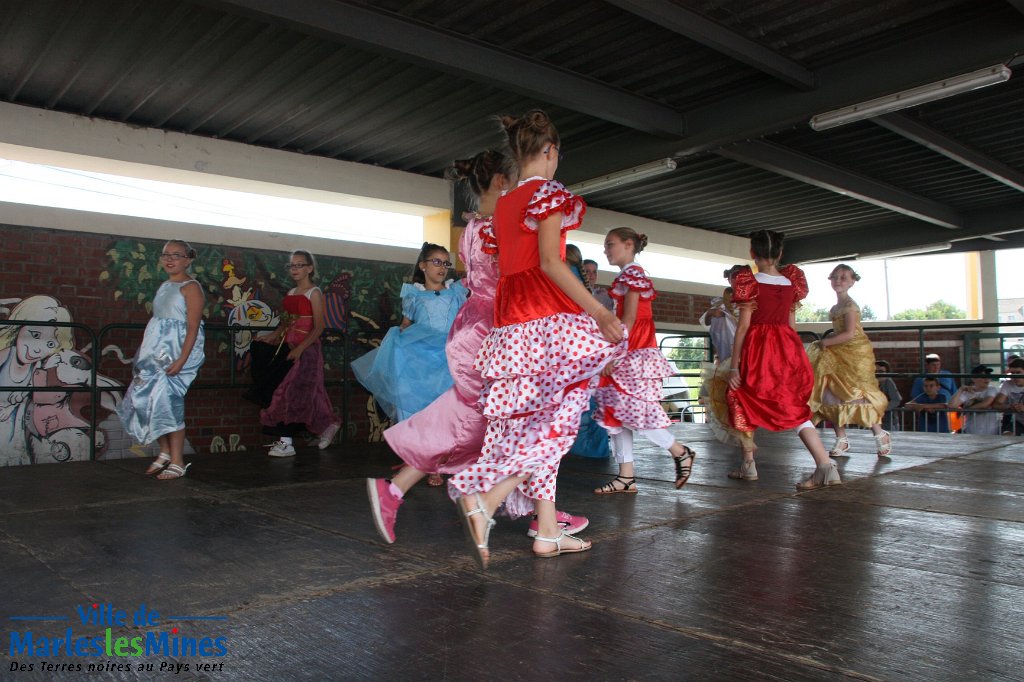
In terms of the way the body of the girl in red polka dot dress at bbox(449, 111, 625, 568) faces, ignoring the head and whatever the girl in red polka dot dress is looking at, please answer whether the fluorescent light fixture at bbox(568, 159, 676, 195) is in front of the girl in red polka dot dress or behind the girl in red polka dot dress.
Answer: in front

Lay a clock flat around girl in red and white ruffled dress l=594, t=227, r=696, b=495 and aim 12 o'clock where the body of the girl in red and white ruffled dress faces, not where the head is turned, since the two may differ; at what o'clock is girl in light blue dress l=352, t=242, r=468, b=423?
The girl in light blue dress is roughly at 1 o'clock from the girl in red and white ruffled dress.

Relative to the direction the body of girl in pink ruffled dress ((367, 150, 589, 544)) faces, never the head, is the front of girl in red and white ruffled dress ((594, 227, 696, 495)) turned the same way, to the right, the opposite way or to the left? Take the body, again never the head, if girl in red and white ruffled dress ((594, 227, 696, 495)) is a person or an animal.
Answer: the opposite way

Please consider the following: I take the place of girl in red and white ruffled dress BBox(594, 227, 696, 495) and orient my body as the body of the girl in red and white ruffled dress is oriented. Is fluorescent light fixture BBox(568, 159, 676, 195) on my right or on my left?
on my right

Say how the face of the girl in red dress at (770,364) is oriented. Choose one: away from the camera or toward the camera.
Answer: away from the camera

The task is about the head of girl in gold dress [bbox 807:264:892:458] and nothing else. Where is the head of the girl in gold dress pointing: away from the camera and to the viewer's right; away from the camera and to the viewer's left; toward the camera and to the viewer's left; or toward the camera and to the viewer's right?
toward the camera and to the viewer's left

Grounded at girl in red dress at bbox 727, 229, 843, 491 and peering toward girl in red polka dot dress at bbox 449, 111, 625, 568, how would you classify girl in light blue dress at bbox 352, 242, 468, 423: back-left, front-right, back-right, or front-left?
front-right

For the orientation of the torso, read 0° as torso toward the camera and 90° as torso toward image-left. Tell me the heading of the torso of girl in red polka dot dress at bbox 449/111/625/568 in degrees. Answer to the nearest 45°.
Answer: approximately 225°

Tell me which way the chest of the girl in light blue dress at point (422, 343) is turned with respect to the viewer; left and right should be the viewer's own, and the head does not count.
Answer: facing the viewer and to the right of the viewer
